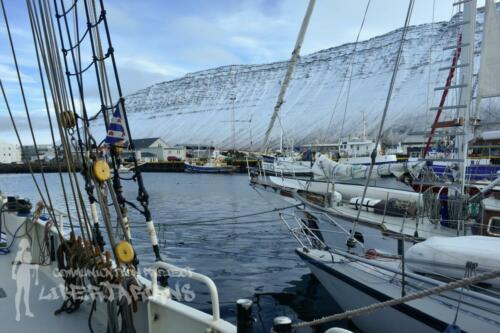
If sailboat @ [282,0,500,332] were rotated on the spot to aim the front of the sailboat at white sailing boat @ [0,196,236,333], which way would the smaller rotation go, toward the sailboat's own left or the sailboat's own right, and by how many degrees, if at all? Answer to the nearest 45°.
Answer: approximately 90° to the sailboat's own left

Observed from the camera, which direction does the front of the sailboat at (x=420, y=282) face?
facing away from the viewer and to the left of the viewer

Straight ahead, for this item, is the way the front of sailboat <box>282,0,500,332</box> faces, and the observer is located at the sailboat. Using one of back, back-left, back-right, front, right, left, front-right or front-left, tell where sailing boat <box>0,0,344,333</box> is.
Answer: left

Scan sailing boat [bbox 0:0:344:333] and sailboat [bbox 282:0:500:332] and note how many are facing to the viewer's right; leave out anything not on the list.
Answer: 0

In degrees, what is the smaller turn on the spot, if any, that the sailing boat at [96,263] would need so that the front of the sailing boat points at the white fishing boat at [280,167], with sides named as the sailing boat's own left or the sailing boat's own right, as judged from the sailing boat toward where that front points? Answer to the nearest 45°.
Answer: approximately 90° to the sailing boat's own right

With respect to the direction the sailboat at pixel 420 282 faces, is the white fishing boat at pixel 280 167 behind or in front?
in front

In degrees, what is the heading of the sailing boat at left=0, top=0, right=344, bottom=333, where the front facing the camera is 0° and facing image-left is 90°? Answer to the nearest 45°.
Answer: approximately 135°
